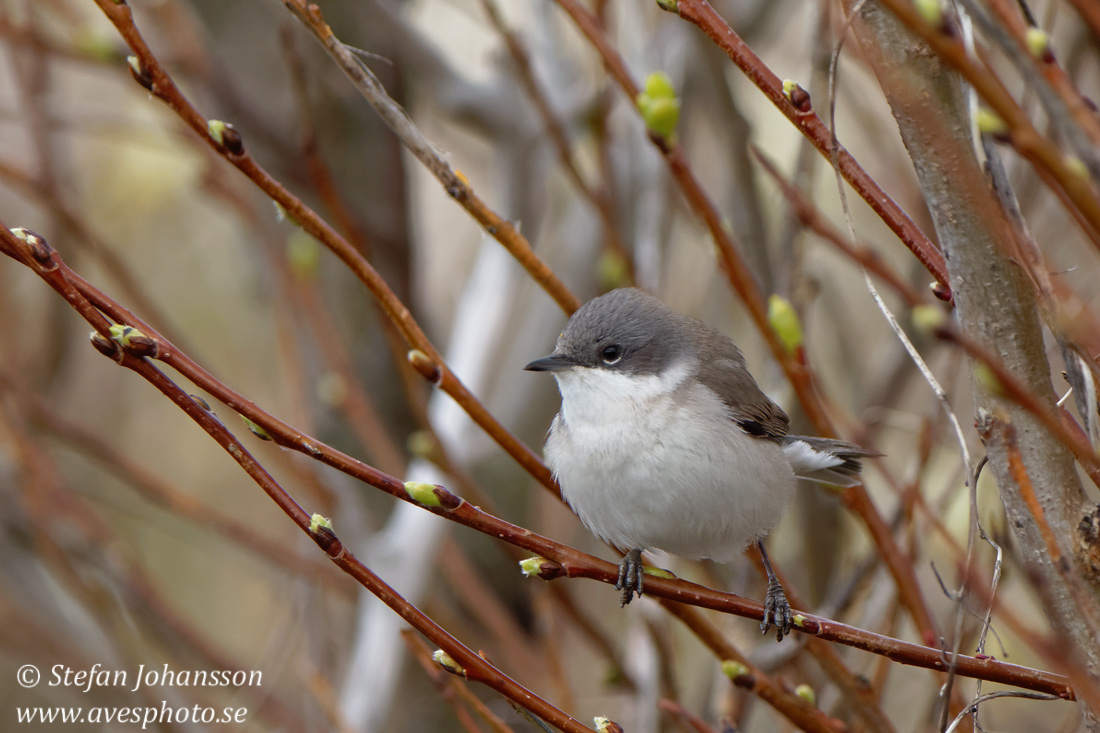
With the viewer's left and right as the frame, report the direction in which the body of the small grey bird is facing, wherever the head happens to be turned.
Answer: facing the viewer and to the left of the viewer

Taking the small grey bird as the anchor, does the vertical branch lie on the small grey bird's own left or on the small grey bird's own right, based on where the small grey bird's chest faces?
on the small grey bird's own left

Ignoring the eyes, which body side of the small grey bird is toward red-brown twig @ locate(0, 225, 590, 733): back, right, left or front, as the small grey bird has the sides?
front
